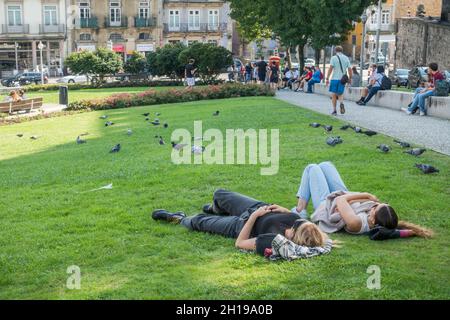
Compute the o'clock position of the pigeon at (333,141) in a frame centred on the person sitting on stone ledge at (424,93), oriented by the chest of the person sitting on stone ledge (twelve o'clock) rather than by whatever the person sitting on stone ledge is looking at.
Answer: The pigeon is roughly at 11 o'clock from the person sitting on stone ledge.

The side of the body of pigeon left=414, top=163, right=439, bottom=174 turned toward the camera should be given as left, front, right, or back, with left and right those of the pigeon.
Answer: left

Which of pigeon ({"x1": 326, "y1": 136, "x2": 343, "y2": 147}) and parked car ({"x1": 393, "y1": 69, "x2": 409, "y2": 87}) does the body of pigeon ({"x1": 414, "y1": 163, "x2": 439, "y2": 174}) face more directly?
the pigeon

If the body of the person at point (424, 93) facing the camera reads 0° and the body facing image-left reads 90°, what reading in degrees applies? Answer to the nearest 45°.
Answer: approximately 45°

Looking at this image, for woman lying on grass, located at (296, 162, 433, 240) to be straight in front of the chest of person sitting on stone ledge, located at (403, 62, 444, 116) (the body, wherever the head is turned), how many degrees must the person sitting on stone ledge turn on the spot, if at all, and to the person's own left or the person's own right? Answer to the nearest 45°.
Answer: approximately 45° to the person's own left
